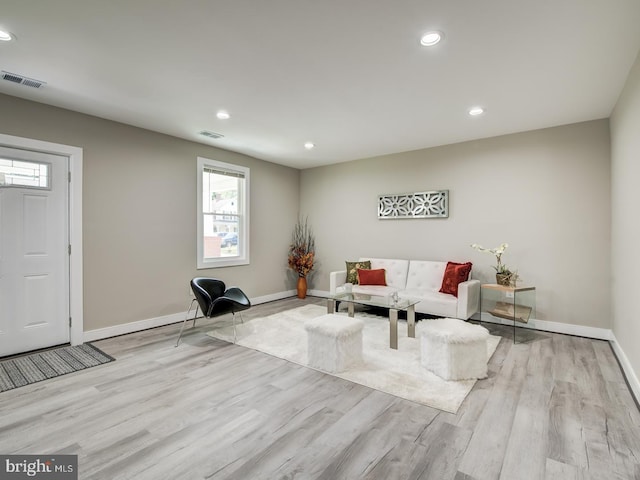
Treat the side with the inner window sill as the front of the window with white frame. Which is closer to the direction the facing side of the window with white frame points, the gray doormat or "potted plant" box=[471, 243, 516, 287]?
the potted plant

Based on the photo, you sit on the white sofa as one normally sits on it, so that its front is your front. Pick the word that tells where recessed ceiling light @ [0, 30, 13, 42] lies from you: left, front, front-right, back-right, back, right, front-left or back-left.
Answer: front

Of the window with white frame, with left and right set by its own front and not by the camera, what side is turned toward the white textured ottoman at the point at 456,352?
front

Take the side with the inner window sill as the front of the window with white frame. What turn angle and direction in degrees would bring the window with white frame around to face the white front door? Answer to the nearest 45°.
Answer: approximately 90° to its right

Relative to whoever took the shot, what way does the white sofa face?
facing the viewer and to the left of the viewer

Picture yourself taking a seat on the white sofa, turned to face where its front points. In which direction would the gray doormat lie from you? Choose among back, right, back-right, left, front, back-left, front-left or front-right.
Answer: front

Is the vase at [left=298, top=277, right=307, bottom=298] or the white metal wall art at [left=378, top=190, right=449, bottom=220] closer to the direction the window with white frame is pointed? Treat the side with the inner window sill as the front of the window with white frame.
the white metal wall art

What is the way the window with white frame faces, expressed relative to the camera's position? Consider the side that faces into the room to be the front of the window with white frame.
facing the viewer and to the right of the viewer

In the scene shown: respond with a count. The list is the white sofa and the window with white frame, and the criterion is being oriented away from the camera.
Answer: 0

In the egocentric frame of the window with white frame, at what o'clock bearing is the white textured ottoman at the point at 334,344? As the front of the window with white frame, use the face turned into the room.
The white textured ottoman is roughly at 1 o'clock from the window with white frame.

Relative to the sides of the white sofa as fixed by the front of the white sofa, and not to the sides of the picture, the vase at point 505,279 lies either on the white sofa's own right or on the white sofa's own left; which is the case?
on the white sofa's own left

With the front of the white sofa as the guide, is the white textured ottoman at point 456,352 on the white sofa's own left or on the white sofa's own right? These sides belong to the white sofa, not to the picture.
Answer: on the white sofa's own left

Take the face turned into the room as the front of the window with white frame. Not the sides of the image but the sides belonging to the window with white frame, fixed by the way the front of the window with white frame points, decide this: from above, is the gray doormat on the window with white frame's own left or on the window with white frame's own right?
on the window with white frame's own right

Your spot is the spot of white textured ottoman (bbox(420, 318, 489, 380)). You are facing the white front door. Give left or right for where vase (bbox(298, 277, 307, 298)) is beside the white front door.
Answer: right
